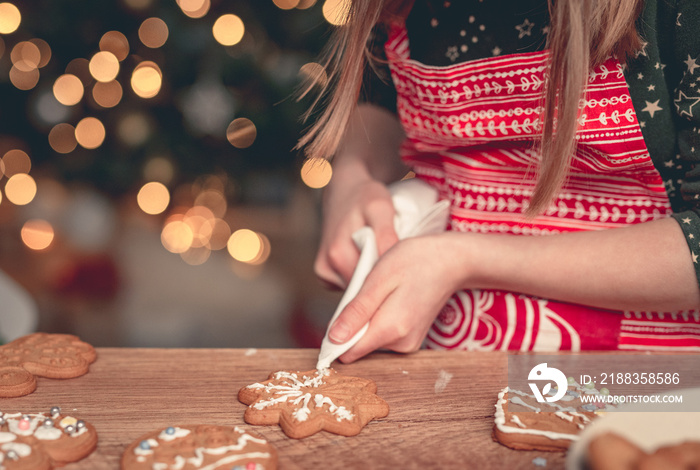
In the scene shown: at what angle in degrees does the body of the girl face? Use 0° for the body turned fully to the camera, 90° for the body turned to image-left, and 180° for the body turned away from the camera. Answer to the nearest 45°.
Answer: approximately 45°
